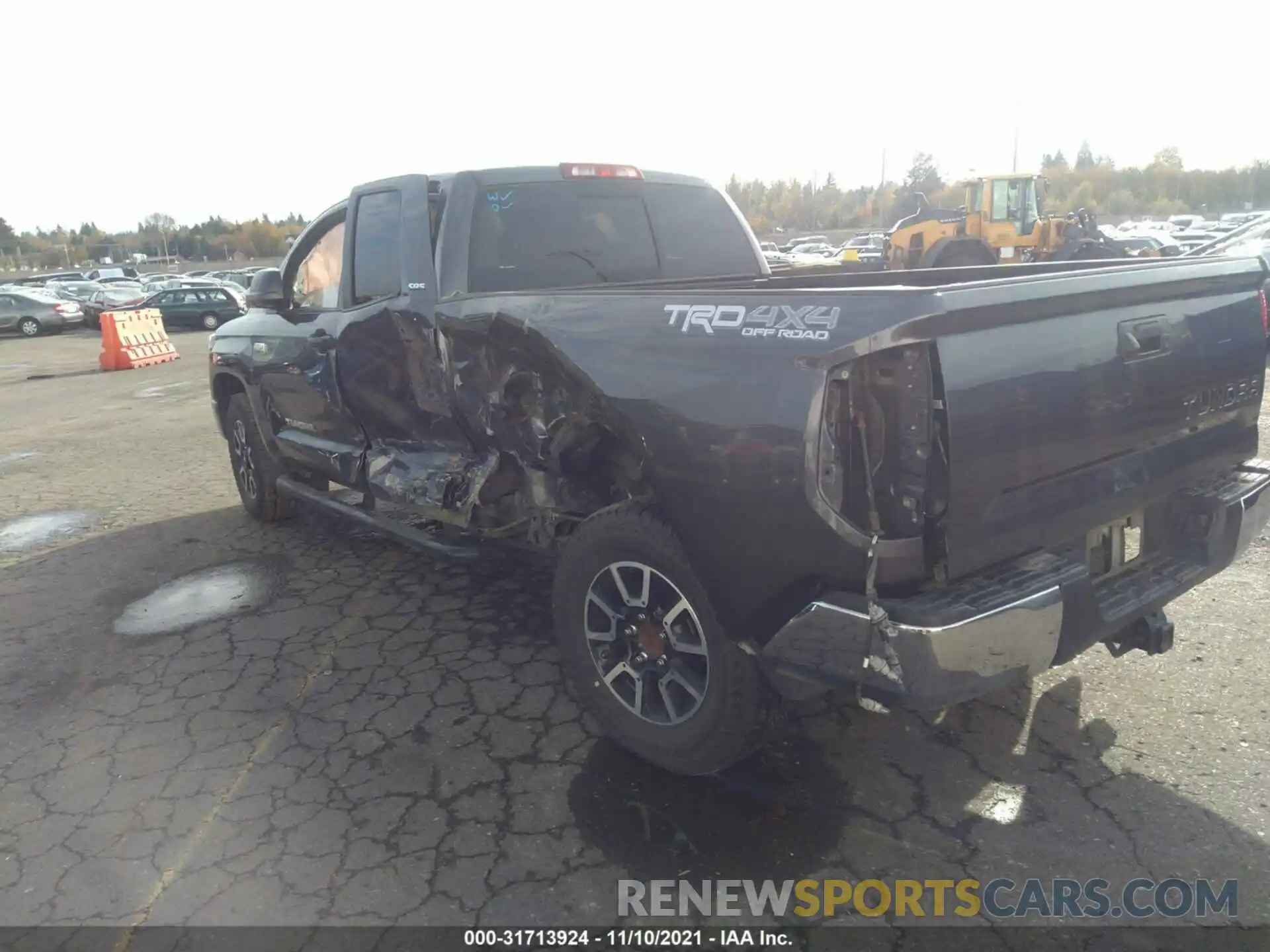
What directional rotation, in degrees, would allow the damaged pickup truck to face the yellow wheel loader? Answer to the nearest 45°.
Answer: approximately 45° to its right

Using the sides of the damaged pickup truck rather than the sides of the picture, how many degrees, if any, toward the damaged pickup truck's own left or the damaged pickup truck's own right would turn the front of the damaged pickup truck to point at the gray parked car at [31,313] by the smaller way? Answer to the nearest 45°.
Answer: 0° — it already faces it

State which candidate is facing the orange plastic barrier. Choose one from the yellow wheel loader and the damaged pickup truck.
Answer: the damaged pickup truck

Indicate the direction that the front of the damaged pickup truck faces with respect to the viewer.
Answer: facing away from the viewer and to the left of the viewer

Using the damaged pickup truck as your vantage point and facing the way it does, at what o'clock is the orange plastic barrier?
The orange plastic barrier is roughly at 12 o'clock from the damaged pickup truck.
